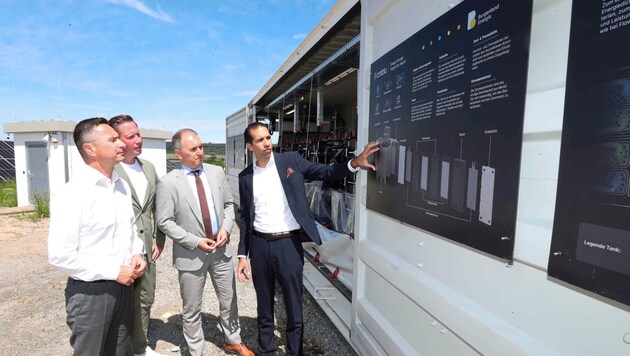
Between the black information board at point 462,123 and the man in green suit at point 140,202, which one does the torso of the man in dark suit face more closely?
the black information board

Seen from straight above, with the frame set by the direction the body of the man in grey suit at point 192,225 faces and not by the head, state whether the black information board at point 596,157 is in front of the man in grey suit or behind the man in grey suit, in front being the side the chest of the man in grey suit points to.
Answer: in front

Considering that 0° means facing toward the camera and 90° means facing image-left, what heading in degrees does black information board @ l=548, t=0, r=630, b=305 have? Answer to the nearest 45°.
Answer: approximately 45°

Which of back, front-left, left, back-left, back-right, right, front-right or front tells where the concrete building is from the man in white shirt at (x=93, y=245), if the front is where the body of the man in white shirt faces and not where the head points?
back-left

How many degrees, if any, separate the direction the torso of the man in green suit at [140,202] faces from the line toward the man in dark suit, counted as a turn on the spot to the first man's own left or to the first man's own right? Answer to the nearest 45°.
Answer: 0° — they already face them

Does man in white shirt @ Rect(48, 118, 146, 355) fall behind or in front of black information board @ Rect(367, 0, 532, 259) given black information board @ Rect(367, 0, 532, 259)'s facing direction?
in front

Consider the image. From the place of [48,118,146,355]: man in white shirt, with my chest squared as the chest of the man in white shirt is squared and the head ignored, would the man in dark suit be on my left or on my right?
on my left

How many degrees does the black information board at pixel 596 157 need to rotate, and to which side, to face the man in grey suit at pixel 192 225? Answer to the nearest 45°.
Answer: approximately 45° to its right

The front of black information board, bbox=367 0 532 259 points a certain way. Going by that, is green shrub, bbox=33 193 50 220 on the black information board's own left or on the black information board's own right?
on the black information board's own right

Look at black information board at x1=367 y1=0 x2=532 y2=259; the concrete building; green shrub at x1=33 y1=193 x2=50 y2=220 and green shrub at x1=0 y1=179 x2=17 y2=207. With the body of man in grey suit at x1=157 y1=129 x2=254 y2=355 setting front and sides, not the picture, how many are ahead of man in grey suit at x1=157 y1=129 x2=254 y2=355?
1

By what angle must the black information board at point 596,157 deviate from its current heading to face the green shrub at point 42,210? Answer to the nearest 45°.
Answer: approximately 45° to its right

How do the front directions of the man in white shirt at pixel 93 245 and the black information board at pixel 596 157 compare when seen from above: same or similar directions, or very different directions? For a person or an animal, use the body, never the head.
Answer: very different directions

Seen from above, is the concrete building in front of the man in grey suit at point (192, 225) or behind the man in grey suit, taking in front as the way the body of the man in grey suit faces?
behind

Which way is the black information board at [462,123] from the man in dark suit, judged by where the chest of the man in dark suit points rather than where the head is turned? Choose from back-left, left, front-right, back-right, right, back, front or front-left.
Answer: front-left

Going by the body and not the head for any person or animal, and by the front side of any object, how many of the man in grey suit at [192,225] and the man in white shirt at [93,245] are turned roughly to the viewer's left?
0

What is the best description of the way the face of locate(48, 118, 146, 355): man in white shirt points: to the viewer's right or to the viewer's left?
to the viewer's right
